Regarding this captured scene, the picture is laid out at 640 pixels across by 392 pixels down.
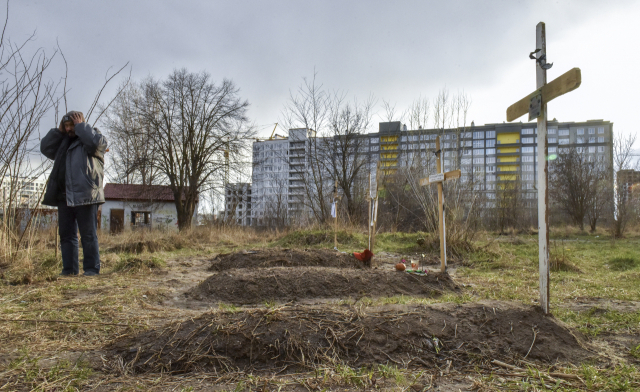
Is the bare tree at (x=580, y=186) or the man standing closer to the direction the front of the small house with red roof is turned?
the man standing

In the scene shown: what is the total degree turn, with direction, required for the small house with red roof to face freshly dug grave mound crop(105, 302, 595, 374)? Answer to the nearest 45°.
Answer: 0° — it already faces it

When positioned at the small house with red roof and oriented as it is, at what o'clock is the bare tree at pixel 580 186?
The bare tree is roughly at 10 o'clock from the small house with red roof.

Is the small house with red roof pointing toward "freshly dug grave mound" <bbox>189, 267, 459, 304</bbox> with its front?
yes

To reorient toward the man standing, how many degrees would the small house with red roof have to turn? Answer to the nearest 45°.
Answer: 0° — it already faces them

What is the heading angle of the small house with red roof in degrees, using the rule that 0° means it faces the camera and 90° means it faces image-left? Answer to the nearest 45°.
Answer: approximately 0°

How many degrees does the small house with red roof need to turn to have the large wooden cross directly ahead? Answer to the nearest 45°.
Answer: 0° — it already faces it
